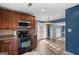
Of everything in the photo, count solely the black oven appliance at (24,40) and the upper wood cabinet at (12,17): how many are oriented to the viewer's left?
0

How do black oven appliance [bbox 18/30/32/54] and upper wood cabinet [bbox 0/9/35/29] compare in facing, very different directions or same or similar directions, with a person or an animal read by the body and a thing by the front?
same or similar directions

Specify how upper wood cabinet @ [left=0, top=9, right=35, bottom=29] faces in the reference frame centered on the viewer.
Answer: facing the viewer and to the right of the viewer
